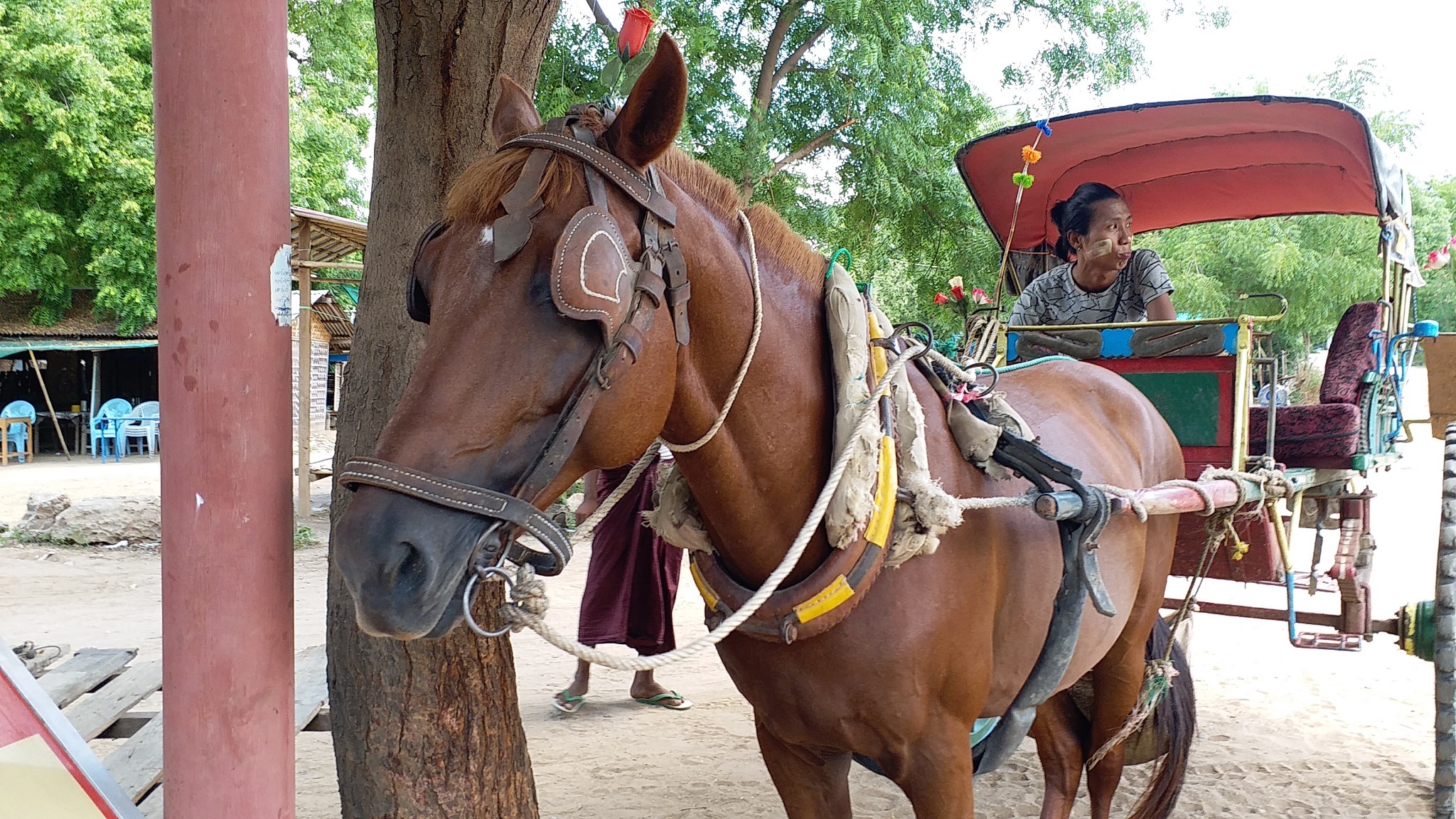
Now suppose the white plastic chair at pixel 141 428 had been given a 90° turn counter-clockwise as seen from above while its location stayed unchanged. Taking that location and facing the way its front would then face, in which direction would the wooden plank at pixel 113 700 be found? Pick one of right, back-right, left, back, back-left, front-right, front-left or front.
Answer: front-right

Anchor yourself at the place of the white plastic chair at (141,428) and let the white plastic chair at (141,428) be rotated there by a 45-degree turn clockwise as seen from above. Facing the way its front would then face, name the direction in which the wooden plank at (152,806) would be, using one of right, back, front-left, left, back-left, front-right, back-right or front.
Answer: left

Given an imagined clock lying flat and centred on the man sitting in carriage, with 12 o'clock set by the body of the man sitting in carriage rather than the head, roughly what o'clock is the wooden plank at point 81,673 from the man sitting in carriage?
The wooden plank is roughly at 2 o'clock from the man sitting in carriage.

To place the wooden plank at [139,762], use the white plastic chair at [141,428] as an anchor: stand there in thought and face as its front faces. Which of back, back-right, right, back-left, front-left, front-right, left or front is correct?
front-left

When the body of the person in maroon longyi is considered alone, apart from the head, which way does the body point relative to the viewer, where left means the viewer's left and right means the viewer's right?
facing the viewer

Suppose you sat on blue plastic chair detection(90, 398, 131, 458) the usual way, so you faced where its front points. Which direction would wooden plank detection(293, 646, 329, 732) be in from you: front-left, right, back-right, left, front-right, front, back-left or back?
front-left

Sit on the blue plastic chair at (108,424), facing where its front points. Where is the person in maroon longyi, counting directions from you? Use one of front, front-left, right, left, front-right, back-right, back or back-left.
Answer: front-left

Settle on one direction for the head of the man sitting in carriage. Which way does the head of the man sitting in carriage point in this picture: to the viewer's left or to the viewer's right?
to the viewer's right

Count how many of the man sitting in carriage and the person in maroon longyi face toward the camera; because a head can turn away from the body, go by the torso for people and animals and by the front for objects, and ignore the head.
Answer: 2

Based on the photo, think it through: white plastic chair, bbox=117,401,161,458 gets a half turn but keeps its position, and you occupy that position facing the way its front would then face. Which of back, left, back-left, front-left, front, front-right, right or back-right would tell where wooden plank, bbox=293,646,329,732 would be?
back-right

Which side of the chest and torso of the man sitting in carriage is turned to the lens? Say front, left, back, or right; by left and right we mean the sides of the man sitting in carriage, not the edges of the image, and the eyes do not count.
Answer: front

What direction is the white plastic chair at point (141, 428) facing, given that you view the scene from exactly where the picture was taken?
facing the viewer and to the left of the viewer

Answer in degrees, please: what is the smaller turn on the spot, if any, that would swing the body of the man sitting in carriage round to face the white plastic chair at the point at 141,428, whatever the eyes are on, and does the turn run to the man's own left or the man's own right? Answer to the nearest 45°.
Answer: approximately 135° to the man's own right
